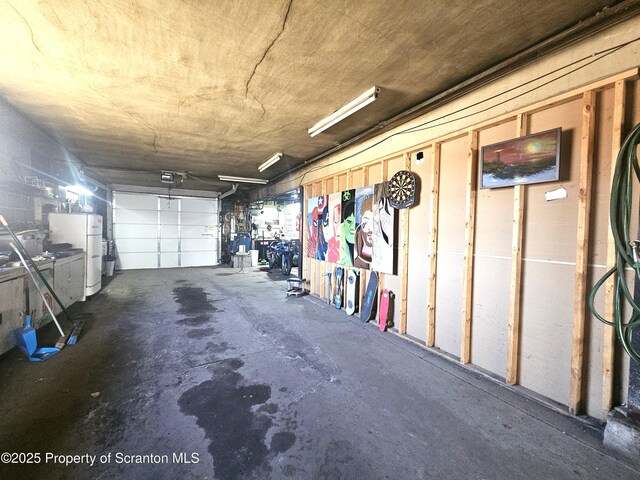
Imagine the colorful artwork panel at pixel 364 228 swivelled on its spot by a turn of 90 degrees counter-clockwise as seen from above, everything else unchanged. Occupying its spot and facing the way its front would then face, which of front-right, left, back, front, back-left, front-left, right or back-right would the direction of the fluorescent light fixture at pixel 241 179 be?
back

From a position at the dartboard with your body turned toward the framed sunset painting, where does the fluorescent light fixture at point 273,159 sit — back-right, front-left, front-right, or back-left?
back-right

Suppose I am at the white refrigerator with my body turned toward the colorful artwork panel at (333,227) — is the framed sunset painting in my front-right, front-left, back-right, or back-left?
front-right

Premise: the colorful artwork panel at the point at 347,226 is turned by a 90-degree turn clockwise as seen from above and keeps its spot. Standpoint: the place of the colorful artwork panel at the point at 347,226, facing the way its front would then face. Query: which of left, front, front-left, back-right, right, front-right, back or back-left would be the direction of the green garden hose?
back

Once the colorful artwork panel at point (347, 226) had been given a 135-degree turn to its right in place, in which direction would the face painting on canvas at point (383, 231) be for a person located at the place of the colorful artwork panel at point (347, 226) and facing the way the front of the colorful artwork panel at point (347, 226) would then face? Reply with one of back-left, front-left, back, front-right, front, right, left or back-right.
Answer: back-right

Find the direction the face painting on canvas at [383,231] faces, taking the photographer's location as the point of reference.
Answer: facing the viewer and to the left of the viewer

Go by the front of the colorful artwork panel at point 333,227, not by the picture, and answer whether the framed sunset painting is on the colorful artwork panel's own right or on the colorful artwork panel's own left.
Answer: on the colorful artwork panel's own left

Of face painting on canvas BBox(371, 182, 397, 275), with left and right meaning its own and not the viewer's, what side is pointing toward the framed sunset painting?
left

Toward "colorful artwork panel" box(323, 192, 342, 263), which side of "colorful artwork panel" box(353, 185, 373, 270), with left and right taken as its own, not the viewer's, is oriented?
right

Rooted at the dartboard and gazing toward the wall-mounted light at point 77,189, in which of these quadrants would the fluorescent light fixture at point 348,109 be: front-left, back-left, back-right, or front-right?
front-left

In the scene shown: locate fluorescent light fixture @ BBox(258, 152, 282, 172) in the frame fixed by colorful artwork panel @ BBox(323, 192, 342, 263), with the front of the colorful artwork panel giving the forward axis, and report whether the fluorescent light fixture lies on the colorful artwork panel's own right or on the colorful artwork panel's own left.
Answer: on the colorful artwork panel's own right

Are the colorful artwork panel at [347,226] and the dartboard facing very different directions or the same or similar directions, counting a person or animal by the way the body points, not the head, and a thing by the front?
same or similar directions

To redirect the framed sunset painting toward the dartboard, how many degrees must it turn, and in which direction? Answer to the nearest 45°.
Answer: approximately 90° to its right

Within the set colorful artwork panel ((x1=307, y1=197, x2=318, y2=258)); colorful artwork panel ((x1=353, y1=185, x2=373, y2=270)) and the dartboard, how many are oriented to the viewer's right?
0
